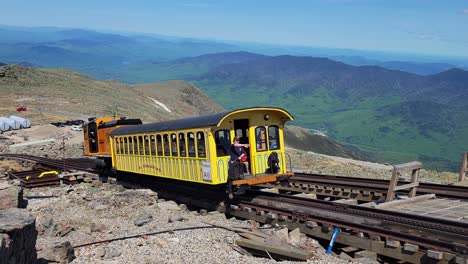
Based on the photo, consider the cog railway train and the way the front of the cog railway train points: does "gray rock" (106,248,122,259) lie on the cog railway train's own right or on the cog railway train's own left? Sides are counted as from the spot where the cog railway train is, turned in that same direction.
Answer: on the cog railway train's own right

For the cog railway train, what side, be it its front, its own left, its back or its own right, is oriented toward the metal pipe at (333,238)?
front

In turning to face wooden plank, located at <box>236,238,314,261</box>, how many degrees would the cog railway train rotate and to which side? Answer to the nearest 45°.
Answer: approximately 45° to its right

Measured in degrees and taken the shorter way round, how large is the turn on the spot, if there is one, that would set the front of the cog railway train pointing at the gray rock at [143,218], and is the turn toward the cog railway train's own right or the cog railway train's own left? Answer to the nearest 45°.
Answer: approximately 90° to the cog railway train's own right

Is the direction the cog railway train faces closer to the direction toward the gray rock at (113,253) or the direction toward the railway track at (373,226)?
the railway track

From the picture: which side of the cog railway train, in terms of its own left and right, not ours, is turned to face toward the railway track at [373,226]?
front

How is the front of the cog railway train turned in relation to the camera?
facing the viewer and to the right of the viewer
